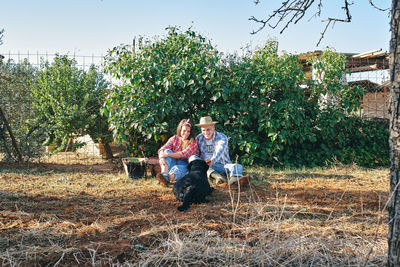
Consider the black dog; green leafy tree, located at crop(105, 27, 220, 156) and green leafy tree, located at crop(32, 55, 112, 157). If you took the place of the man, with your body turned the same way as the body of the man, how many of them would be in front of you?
1

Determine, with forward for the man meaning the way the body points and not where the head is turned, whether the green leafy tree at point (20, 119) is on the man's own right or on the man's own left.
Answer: on the man's own right

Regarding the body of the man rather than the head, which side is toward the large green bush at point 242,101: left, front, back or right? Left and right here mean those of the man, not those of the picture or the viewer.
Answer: back

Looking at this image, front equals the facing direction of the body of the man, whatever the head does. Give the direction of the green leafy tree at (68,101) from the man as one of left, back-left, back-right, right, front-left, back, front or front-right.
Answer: back-right

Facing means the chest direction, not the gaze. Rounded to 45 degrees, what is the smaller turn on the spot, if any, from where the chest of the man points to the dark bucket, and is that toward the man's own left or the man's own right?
approximately 135° to the man's own right

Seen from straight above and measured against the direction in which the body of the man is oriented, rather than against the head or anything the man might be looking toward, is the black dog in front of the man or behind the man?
in front

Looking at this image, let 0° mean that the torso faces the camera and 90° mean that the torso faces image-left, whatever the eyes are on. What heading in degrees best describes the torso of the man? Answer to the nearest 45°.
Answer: approximately 0°

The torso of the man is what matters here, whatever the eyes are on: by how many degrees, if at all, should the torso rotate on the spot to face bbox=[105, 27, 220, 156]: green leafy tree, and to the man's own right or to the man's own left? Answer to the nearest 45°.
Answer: approximately 135° to the man's own right
